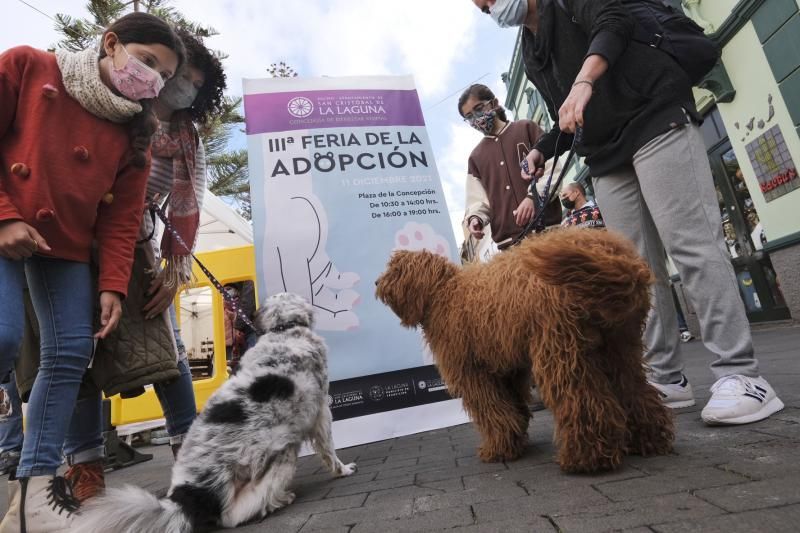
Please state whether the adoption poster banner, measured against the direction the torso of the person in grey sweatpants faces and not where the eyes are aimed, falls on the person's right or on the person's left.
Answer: on the person's right

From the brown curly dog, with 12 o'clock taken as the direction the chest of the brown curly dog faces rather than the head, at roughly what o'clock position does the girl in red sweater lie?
The girl in red sweater is roughly at 10 o'clock from the brown curly dog.

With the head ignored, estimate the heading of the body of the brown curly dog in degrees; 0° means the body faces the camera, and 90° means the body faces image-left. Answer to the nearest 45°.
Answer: approximately 135°

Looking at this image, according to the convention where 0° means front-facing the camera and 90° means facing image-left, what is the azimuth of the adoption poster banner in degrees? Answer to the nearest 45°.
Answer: approximately 0°

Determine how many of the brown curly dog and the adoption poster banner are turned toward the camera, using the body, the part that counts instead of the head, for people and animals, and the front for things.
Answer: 1

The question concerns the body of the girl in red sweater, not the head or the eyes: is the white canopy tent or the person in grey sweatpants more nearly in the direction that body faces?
the person in grey sweatpants

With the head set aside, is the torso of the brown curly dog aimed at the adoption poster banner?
yes

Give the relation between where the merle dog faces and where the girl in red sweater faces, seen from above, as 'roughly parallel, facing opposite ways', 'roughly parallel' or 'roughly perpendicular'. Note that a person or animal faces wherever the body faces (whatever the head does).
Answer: roughly perpendicular
